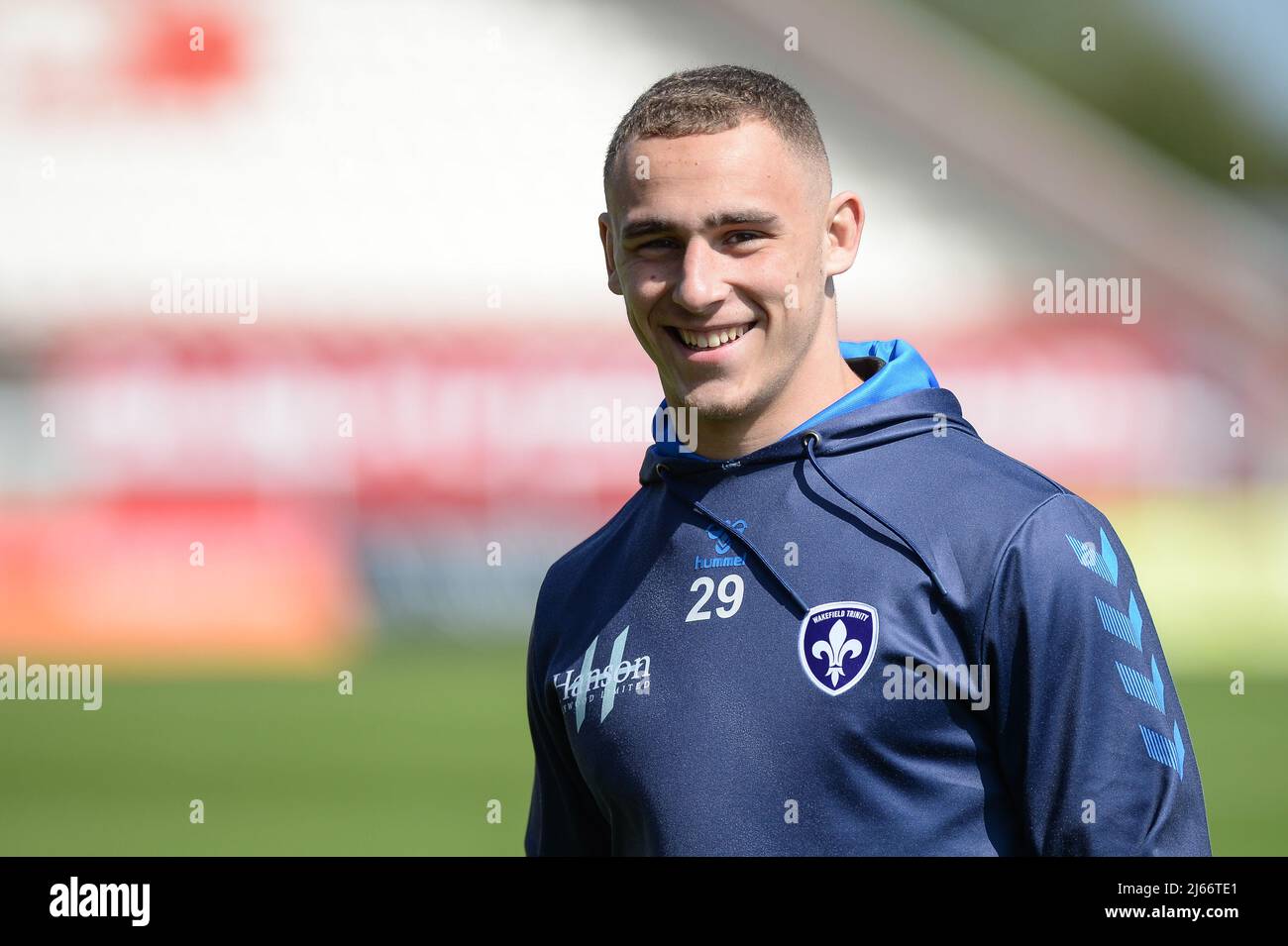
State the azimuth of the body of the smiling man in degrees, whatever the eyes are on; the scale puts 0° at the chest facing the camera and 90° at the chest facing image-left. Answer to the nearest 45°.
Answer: approximately 45°

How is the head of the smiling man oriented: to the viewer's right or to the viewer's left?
to the viewer's left
